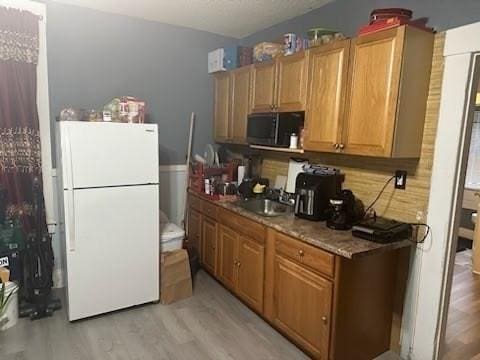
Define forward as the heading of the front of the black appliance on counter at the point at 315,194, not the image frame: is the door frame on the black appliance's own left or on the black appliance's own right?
on the black appliance's own left

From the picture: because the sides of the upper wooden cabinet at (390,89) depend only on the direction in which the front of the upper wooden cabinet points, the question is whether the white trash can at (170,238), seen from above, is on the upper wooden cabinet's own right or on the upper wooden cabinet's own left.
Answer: on the upper wooden cabinet's own right

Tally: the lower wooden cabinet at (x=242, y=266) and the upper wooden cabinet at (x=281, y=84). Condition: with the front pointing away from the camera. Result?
0

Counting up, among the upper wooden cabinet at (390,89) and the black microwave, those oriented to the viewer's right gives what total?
0

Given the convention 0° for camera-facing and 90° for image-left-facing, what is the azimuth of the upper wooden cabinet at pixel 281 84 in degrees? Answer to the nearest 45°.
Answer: approximately 45°

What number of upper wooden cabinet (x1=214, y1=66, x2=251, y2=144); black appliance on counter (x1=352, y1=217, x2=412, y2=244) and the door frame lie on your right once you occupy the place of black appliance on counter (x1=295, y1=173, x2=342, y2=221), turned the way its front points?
1

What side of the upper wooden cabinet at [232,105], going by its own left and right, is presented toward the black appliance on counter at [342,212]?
left

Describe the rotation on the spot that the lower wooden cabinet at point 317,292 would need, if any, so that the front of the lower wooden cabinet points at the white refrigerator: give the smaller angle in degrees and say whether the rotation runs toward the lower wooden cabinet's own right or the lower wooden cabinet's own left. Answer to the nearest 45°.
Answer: approximately 45° to the lower wooden cabinet's own right

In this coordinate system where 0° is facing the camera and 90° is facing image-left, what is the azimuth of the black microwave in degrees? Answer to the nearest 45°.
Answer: approximately 45°

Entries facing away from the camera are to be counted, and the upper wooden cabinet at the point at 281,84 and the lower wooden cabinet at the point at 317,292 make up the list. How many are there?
0

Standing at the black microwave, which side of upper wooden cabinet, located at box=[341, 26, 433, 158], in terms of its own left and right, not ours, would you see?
right
